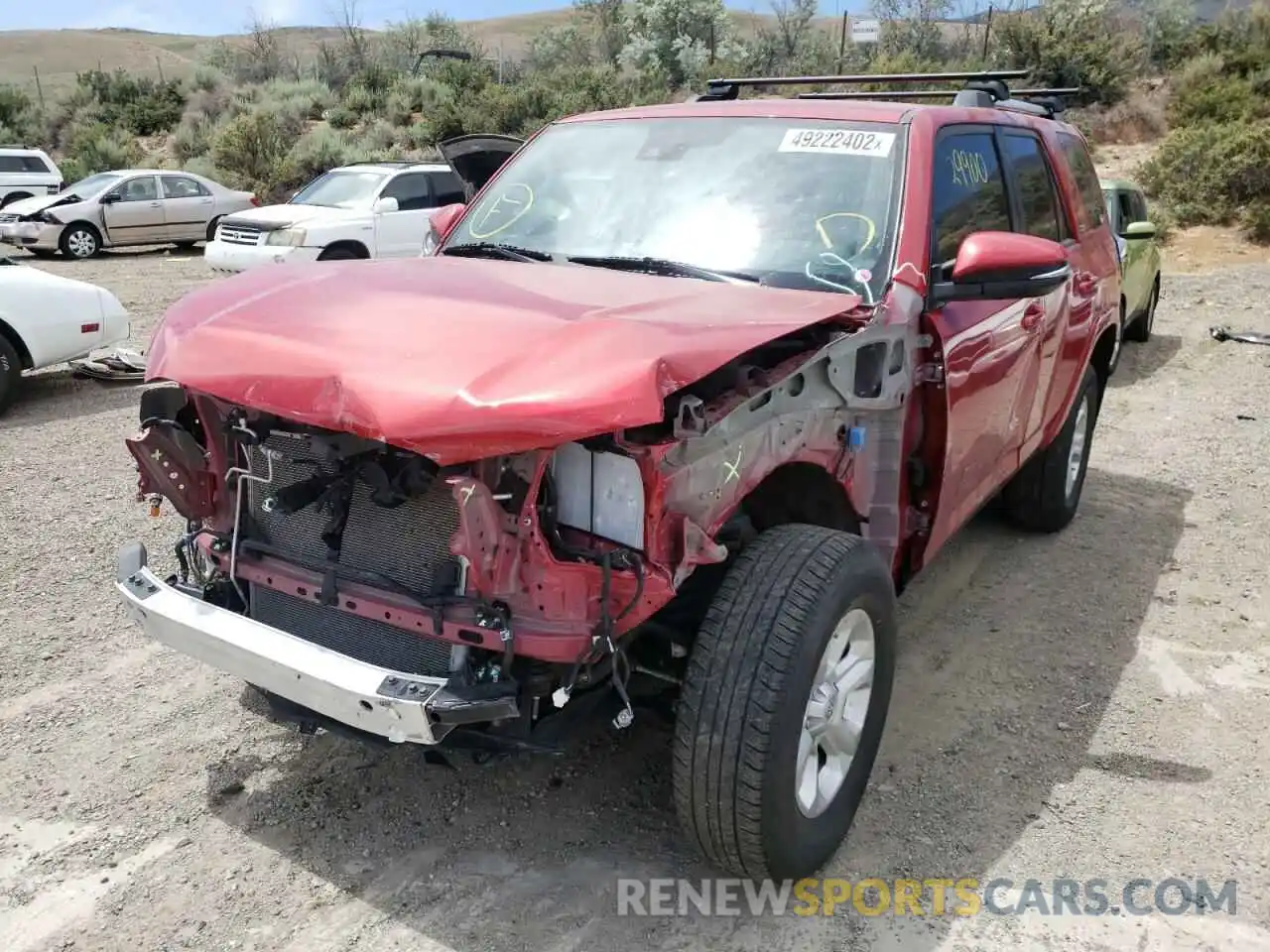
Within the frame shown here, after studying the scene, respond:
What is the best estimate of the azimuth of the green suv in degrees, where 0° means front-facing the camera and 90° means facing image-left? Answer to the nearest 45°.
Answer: approximately 45°

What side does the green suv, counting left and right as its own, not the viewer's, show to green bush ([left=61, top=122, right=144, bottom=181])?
right

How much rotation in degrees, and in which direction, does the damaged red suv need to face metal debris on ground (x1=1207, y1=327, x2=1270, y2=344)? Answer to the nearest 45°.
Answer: approximately 180°

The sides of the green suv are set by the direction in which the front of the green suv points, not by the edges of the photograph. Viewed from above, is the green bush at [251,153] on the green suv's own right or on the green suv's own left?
on the green suv's own right

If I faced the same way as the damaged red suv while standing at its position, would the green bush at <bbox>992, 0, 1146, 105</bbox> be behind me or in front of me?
behind

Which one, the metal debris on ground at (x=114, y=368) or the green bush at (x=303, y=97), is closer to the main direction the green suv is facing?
the metal debris on ground

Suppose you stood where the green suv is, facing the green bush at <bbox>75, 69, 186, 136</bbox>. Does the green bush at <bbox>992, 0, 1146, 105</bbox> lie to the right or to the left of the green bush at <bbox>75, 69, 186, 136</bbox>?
right

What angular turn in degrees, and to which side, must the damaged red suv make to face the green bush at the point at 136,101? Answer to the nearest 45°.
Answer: approximately 90° to its right

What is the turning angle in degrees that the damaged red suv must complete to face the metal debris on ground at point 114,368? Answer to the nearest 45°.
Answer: approximately 90° to its right

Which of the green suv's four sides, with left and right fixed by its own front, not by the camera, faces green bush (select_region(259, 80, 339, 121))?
right
